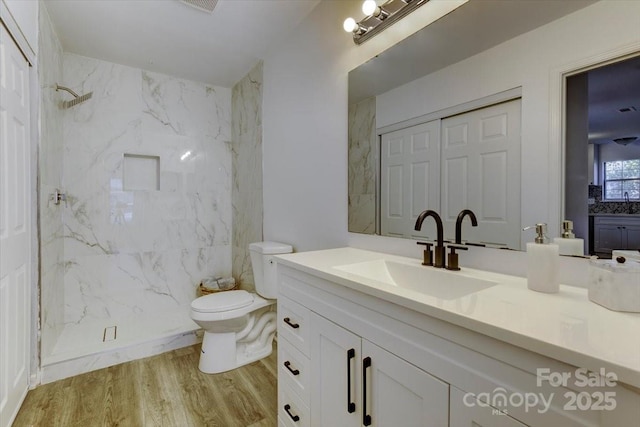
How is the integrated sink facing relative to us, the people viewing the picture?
facing the viewer and to the left of the viewer

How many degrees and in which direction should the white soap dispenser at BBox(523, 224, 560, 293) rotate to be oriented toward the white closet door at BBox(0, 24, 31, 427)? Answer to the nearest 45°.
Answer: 0° — it already faces it

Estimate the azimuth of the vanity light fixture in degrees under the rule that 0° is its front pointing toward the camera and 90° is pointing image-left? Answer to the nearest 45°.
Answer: approximately 45°

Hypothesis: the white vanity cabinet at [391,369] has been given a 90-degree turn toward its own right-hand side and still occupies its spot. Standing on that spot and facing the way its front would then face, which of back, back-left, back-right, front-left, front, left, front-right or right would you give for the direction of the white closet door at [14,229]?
front-left

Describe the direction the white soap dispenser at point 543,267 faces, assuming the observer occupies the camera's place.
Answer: facing to the left of the viewer

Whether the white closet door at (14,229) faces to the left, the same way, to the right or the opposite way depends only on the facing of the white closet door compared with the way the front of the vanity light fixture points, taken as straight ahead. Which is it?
the opposite way

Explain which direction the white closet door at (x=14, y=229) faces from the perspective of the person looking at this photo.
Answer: facing to the right of the viewer

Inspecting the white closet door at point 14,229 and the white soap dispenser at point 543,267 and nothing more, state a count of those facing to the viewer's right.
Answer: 1

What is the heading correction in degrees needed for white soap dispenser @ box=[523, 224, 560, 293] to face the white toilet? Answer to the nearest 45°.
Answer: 0° — it already faces it
